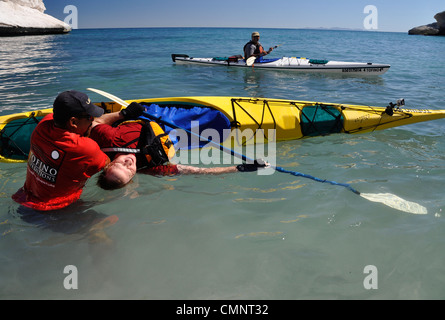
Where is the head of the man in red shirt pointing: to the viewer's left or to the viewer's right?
to the viewer's right

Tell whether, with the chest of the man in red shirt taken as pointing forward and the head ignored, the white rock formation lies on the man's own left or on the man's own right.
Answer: on the man's own left

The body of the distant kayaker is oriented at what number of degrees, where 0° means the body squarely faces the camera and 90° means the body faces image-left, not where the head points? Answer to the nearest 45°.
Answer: approximately 315°

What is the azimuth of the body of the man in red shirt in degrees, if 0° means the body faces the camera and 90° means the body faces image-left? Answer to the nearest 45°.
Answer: approximately 225°
